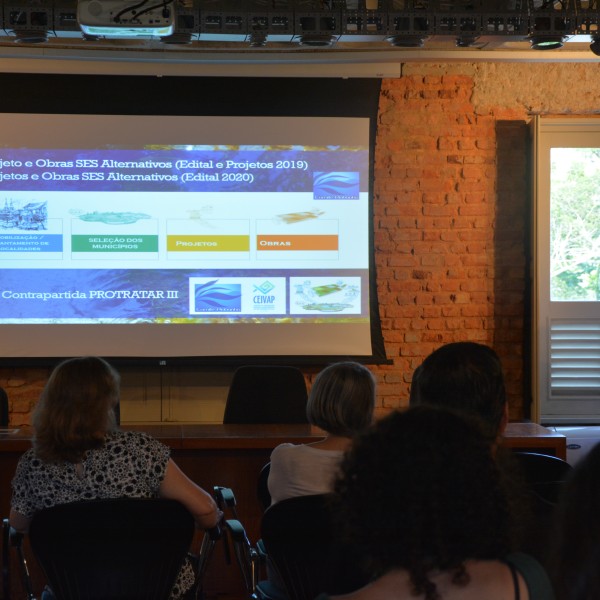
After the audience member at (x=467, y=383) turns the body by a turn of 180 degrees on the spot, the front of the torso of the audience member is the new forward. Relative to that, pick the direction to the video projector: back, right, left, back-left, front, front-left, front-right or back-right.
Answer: back-right

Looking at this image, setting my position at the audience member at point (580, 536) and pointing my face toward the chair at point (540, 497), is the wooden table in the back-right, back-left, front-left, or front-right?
front-left

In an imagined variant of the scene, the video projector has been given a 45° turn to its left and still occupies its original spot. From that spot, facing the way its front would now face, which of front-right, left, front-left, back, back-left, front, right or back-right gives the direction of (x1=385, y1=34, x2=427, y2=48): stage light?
back-right

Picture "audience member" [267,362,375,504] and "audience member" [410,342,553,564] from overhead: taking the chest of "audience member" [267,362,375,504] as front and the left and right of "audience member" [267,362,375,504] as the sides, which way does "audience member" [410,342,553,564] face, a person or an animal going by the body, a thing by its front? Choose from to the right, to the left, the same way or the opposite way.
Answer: the same way

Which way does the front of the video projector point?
away from the camera

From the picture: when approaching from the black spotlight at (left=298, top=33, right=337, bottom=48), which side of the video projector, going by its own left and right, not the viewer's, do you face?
right

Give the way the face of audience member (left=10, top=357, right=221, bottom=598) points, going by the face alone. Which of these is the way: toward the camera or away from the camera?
away from the camera

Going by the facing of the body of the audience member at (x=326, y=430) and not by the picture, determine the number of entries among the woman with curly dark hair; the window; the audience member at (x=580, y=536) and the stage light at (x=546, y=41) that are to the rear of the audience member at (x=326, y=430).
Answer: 2

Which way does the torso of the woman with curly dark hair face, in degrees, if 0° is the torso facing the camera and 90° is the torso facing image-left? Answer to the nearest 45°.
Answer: approximately 180°

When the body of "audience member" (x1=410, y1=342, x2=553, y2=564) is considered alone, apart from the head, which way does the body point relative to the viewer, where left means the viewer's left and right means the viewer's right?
facing away from the viewer

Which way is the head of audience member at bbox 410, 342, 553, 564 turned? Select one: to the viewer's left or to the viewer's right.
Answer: to the viewer's left

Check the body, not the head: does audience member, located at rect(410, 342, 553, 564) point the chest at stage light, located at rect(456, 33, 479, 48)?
yes

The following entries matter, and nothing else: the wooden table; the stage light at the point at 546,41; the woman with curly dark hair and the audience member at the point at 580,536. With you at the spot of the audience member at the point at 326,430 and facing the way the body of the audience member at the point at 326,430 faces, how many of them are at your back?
2

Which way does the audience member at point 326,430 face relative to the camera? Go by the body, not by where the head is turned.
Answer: away from the camera

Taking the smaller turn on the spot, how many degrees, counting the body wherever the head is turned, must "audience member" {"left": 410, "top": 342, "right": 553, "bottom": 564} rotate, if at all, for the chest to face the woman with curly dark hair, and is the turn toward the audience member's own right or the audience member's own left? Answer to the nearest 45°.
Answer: approximately 180°
